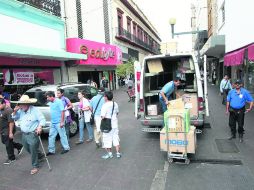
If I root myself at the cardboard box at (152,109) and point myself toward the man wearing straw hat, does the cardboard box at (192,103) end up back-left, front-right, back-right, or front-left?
back-left

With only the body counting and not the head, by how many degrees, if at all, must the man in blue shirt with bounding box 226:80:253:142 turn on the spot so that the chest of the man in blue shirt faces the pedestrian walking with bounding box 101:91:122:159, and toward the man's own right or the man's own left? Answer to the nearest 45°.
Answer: approximately 45° to the man's own right

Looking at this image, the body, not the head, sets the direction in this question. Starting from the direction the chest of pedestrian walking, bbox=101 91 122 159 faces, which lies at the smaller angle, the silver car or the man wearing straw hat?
the silver car

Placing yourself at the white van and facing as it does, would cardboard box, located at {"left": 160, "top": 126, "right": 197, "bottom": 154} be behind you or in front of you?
behind

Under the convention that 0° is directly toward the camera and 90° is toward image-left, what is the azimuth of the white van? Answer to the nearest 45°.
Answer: approximately 180°

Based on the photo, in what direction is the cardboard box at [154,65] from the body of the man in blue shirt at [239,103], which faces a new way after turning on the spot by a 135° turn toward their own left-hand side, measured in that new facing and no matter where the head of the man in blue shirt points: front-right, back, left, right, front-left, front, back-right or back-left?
back-left

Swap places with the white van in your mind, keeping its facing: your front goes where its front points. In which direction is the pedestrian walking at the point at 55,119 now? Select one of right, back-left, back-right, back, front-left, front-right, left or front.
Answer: back-left

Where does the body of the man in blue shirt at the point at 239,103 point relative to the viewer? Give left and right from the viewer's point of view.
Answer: facing the viewer

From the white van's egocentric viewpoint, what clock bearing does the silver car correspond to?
The silver car is roughly at 9 o'clock from the white van.
